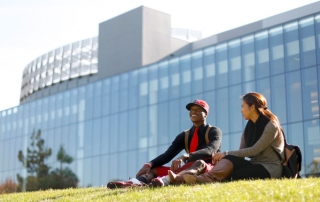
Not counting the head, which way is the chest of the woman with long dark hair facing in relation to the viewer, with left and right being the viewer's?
facing to the left of the viewer

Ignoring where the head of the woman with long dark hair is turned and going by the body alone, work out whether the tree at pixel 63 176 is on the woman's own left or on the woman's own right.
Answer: on the woman's own right

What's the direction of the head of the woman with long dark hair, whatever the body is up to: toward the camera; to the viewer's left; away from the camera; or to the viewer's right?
to the viewer's left
